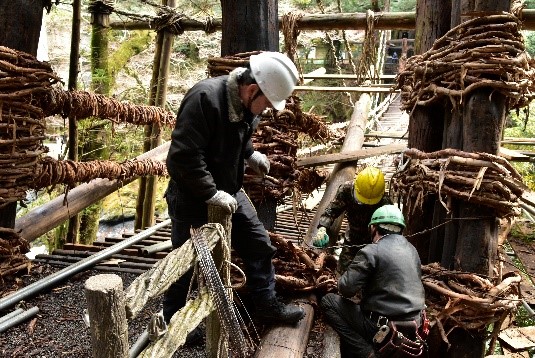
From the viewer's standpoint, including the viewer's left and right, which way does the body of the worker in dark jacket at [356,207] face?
facing the viewer

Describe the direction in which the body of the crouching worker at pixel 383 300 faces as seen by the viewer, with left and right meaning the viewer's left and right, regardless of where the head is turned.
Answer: facing away from the viewer and to the left of the viewer

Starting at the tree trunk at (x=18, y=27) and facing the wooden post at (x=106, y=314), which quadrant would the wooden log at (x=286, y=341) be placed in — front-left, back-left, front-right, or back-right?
front-left

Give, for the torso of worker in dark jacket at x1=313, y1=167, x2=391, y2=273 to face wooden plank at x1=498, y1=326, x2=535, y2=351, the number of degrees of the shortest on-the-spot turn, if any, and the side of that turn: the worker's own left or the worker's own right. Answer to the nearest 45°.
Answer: approximately 45° to the worker's own left

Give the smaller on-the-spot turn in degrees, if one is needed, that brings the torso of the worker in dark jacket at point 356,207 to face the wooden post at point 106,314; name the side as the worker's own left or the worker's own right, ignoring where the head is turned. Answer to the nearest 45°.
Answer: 0° — they already face it

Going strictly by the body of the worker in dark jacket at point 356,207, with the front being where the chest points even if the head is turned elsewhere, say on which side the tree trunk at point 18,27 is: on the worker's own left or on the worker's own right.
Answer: on the worker's own right

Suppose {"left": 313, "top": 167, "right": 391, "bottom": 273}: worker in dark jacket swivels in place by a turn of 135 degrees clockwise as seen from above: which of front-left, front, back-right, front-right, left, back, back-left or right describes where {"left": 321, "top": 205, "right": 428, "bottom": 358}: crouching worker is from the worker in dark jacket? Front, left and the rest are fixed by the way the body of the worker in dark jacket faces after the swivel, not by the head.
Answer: back-left

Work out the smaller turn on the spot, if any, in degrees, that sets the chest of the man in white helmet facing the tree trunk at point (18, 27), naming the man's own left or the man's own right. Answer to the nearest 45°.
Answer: approximately 135° to the man's own left

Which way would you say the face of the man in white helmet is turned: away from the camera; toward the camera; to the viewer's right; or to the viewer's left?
to the viewer's right

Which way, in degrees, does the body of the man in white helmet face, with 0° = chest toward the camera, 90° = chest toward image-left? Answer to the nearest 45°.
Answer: approximately 270°

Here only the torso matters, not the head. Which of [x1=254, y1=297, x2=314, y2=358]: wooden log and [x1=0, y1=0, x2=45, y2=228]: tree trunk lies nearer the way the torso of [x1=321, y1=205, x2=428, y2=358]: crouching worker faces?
the tree trunk

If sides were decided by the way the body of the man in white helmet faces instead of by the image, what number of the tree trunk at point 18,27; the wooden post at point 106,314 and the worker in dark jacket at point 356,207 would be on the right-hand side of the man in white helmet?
1

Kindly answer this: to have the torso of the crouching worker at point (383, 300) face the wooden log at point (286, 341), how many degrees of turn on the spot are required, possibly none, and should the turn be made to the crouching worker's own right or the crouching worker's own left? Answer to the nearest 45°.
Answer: approximately 90° to the crouching worker's own left

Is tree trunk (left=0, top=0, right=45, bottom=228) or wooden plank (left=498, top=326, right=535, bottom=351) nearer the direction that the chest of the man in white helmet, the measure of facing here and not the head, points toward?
the wooden plank

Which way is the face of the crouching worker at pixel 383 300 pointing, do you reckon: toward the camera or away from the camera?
away from the camera

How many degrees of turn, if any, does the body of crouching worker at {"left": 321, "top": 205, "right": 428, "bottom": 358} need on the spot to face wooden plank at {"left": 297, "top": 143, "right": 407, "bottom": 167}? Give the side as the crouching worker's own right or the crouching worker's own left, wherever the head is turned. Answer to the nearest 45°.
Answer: approximately 45° to the crouching worker's own right
